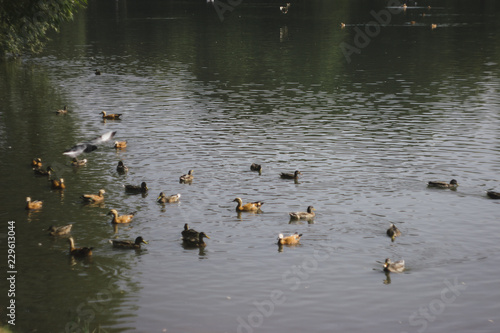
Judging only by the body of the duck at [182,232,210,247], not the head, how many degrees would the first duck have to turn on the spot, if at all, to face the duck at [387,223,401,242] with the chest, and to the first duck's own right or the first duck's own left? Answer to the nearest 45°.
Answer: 0° — it already faces it

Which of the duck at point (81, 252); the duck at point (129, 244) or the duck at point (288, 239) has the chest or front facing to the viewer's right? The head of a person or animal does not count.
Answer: the duck at point (129, 244)

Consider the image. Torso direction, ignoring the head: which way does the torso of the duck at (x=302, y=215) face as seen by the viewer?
to the viewer's right

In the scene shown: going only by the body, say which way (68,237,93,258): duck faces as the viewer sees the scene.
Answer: to the viewer's left

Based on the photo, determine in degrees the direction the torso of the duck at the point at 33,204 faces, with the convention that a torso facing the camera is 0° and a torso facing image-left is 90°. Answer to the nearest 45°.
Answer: approximately 90°

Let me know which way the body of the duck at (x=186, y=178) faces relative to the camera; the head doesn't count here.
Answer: to the viewer's right

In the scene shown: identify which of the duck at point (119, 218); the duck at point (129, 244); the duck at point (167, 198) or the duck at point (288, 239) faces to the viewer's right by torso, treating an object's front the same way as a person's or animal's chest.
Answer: the duck at point (129, 244)

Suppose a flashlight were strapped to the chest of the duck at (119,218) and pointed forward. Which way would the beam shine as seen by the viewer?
to the viewer's left

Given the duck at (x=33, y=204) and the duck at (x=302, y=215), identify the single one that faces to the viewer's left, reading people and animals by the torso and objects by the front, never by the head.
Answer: the duck at (x=33, y=204)

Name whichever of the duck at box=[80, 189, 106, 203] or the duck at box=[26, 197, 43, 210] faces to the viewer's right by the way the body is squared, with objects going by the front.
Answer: the duck at box=[80, 189, 106, 203]

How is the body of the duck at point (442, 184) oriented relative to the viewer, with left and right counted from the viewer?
facing to the right of the viewer

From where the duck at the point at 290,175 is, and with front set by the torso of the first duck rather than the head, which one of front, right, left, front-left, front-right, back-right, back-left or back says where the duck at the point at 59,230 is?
back-right

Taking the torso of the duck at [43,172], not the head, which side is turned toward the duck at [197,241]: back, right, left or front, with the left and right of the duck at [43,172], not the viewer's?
right

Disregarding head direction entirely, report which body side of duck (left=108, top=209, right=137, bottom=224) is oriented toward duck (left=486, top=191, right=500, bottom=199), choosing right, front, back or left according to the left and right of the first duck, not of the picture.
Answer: back

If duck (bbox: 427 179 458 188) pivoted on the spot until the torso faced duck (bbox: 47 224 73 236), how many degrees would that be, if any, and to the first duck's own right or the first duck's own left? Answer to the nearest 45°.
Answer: approximately 135° to the first duck's own right
